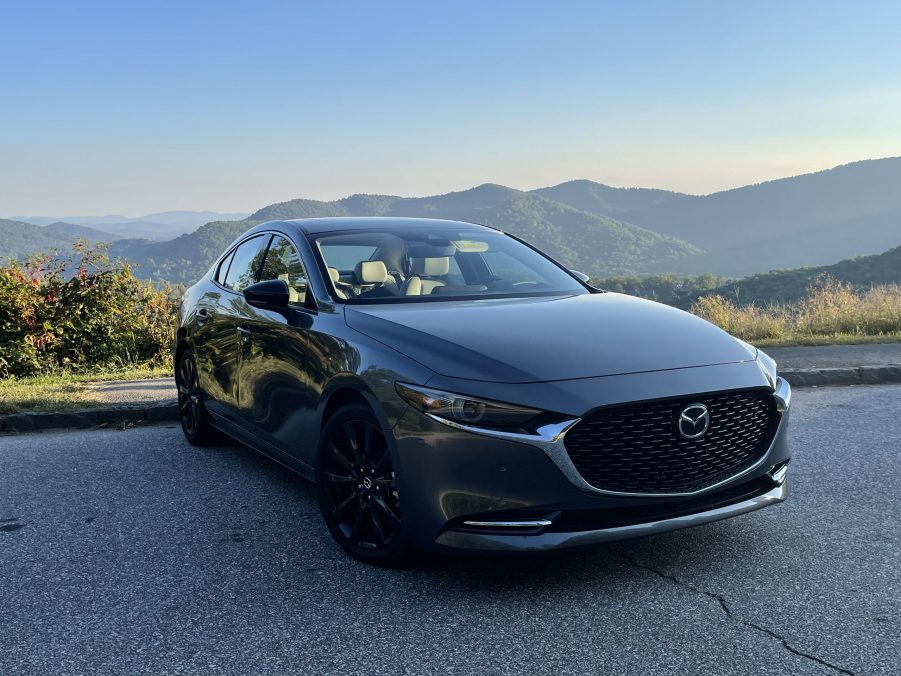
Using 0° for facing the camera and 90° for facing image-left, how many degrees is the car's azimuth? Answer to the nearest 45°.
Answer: approximately 315°

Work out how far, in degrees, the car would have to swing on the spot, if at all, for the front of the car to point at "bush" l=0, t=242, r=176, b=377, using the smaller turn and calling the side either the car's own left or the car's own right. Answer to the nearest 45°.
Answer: approximately 180°
